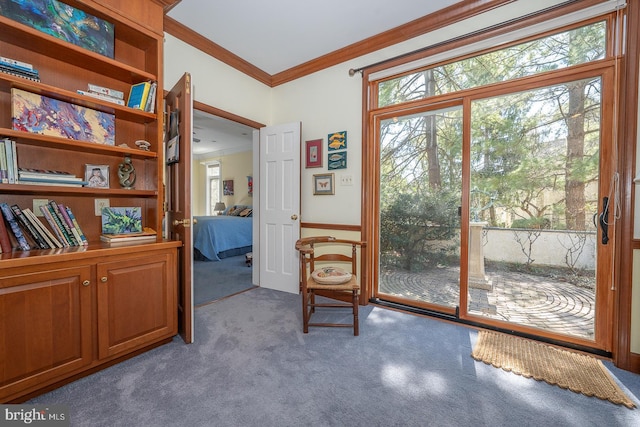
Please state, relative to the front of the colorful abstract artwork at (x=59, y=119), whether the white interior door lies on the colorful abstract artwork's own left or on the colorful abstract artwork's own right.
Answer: on the colorful abstract artwork's own left

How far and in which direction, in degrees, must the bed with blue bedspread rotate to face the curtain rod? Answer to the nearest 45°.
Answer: approximately 90° to its left

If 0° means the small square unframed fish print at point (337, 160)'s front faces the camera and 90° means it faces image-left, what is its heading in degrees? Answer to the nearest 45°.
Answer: approximately 0°

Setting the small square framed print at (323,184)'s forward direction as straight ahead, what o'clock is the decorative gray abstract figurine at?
The decorative gray abstract figurine is roughly at 2 o'clock from the small square framed print.

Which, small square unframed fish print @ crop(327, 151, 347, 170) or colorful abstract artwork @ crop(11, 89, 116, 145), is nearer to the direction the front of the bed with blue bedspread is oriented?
the colorful abstract artwork

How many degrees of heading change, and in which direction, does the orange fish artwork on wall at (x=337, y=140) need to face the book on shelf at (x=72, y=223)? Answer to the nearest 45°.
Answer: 0° — it already faces it

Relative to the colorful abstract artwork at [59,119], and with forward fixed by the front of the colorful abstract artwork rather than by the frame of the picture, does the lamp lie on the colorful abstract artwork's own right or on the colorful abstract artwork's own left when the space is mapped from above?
on the colorful abstract artwork's own left

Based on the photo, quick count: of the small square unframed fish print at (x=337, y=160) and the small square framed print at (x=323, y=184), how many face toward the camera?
2

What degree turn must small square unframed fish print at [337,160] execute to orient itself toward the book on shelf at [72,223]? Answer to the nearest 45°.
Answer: approximately 45° to its right

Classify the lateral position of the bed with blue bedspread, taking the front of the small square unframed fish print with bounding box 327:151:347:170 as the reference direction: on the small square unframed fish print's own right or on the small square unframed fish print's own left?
on the small square unframed fish print's own right
